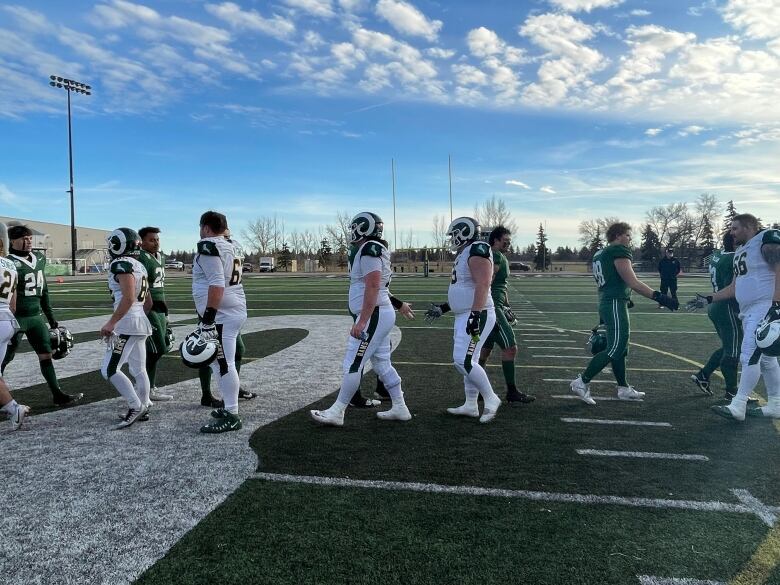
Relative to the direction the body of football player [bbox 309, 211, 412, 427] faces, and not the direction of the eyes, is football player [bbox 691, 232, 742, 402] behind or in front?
behind

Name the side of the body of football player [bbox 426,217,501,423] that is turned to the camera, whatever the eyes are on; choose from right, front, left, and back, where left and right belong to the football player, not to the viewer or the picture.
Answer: left

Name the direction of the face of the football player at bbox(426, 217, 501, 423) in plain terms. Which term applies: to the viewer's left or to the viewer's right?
to the viewer's left

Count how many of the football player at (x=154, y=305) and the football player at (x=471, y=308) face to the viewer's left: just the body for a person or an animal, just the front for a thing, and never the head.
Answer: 1

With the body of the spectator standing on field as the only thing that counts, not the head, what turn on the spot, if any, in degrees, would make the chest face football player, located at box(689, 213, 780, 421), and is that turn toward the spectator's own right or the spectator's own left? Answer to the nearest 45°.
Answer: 0° — they already face them

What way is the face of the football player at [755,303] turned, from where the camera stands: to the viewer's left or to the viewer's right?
to the viewer's left

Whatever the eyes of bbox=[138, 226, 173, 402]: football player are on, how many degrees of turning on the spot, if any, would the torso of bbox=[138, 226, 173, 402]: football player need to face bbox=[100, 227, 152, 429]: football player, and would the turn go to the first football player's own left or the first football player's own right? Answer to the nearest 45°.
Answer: approximately 45° to the first football player's own right
